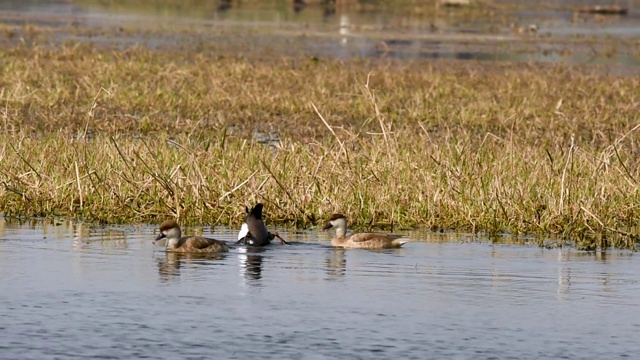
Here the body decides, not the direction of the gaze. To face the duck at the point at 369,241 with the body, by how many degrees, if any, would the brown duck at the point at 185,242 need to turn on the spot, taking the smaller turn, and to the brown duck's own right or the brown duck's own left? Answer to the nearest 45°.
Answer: approximately 180°

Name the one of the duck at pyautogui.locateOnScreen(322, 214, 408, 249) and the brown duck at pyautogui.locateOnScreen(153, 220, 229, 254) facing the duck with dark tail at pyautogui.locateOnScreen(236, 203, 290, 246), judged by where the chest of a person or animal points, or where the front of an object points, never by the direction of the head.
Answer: the duck

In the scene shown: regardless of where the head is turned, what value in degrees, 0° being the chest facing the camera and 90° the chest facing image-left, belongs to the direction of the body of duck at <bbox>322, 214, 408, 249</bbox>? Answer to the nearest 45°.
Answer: approximately 90°

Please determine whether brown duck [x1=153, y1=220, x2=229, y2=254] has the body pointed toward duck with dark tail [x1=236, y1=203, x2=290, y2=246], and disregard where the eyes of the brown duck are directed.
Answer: no

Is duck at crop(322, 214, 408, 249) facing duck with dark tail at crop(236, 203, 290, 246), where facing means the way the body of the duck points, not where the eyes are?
yes

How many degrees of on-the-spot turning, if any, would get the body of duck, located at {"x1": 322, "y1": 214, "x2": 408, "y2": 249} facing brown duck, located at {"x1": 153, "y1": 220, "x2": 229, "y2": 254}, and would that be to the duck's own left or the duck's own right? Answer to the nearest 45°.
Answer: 0° — it already faces it

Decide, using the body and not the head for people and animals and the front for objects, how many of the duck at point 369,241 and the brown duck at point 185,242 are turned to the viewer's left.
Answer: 2

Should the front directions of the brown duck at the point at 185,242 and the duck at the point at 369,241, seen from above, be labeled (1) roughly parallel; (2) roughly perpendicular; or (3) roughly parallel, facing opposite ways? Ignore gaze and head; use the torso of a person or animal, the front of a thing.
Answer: roughly parallel

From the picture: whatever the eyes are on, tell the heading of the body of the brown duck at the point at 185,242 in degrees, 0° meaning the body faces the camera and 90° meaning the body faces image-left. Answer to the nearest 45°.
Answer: approximately 90°
